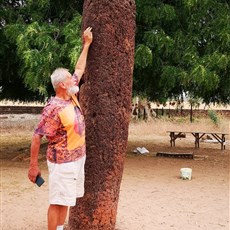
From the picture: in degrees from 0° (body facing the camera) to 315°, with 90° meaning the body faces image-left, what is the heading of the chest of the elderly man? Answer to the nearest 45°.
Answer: approximately 315°

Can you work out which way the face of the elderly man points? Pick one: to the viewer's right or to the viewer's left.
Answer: to the viewer's right
